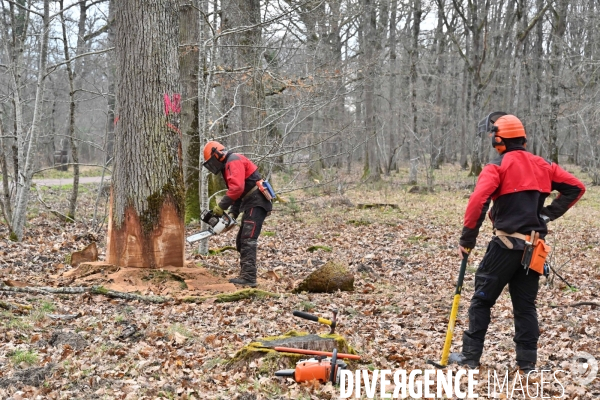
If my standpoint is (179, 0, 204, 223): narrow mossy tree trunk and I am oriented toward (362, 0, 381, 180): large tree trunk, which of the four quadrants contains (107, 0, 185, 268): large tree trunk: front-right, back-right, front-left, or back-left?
back-right

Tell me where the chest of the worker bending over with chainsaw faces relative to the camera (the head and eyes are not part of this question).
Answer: to the viewer's left

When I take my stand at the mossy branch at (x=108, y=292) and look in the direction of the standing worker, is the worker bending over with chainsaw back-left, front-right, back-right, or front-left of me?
front-left

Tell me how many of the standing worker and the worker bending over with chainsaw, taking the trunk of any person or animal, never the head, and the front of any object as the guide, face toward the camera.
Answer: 0

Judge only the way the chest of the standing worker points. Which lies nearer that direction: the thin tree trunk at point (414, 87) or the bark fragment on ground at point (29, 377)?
the thin tree trunk

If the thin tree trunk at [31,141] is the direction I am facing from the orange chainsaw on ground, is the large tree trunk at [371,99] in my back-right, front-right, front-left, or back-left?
front-right

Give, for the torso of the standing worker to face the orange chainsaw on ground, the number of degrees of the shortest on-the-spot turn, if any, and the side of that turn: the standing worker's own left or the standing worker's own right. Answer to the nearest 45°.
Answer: approximately 90° to the standing worker's own left

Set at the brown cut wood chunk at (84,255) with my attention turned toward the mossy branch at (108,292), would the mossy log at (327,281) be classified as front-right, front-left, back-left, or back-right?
front-left

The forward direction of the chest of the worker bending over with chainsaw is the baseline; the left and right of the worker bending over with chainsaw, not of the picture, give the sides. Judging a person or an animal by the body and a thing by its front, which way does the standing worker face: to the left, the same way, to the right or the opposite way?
to the right

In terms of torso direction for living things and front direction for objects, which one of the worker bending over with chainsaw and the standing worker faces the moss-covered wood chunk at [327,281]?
the standing worker

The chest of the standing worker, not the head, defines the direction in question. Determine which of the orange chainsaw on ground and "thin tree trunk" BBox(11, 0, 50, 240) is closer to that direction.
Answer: the thin tree trunk

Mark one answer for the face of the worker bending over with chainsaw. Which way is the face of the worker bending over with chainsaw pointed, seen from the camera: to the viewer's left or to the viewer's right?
to the viewer's left

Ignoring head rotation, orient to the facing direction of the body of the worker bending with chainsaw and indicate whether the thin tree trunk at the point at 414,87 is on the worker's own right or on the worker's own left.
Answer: on the worker's own right

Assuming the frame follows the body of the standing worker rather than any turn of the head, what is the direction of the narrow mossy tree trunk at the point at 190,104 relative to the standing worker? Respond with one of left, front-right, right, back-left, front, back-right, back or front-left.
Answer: front

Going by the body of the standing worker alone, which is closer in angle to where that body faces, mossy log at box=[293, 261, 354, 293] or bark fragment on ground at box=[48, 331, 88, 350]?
the mossy log

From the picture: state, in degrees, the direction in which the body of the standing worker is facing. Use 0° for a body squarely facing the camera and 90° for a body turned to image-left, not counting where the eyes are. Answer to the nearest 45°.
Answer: approximately 135°

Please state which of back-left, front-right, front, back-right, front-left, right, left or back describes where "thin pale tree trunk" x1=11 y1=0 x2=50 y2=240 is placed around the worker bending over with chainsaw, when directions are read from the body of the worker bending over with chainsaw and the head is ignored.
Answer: front-right

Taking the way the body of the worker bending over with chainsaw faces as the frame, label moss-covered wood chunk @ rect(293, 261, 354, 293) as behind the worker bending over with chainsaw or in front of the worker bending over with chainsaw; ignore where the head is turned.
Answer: behind

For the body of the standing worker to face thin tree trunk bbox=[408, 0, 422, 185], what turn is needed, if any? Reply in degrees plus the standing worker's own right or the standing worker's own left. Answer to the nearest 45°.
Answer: approximately 45° to the standing worker's own right
